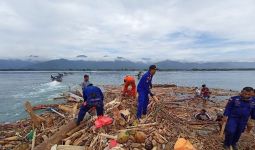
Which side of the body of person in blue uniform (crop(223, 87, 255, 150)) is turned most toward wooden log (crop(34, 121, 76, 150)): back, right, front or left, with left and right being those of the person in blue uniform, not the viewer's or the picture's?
right

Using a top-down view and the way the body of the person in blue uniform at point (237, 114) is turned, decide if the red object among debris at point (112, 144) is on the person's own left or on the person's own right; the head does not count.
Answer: on the person's own right

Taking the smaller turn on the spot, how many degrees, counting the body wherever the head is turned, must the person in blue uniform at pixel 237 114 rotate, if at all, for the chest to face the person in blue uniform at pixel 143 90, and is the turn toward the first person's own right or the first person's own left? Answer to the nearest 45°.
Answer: approximately 90° to the first person's own right

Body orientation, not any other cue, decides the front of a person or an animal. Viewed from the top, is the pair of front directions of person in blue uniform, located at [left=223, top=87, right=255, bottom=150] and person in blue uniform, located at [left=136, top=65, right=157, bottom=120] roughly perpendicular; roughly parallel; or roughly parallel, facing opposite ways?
roughly perpendicular

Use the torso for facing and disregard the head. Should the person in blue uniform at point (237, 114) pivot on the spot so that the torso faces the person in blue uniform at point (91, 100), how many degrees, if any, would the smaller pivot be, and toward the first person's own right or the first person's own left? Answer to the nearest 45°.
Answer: approximately 90° to the first person's own right
